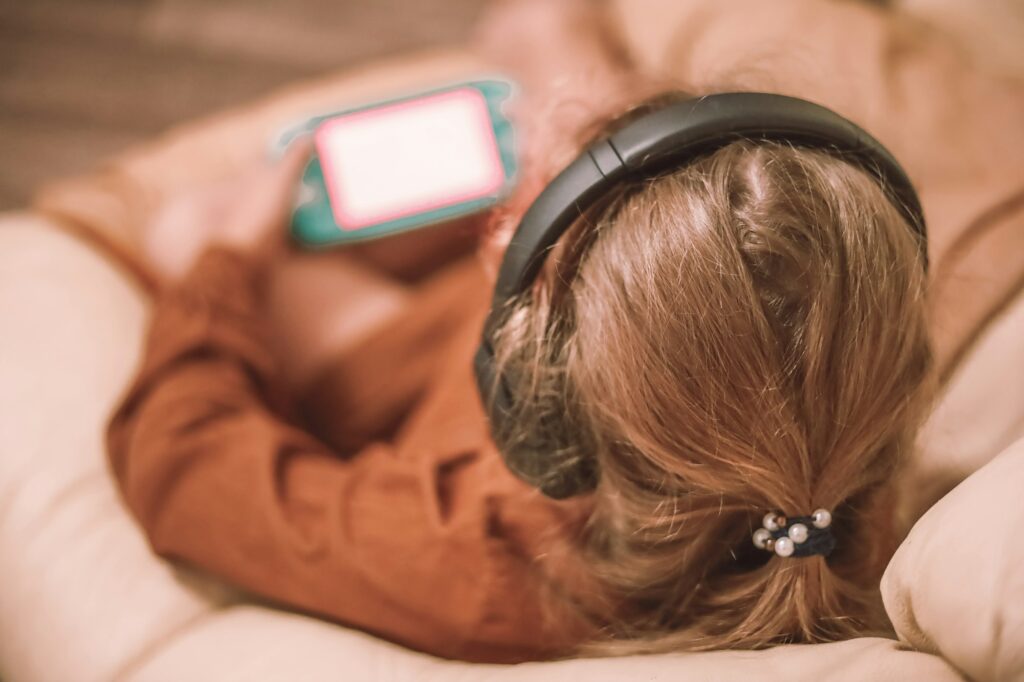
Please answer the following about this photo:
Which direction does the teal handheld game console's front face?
toward the camera

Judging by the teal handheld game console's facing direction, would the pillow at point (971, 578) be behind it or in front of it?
in front
